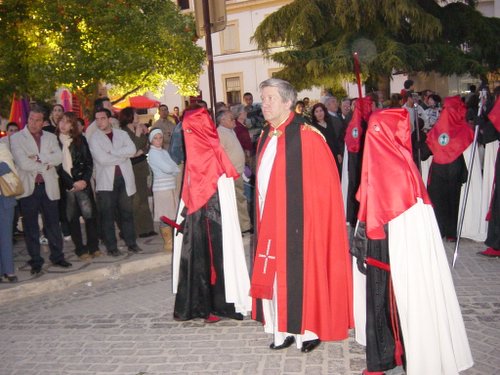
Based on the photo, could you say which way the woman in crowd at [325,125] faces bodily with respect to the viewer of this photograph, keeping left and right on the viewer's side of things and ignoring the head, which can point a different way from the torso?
facing the viewer

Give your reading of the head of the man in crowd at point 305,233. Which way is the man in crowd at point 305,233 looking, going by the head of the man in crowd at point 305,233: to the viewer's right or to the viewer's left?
to the viewer's left

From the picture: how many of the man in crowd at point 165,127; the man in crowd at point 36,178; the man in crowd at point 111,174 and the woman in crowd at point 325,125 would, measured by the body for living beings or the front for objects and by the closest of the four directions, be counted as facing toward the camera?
4

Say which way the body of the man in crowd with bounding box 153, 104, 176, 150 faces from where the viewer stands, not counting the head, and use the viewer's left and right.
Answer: facing the viewer

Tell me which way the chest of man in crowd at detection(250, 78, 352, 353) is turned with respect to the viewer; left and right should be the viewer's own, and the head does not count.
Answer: facing the viewer and to the left of the viewer

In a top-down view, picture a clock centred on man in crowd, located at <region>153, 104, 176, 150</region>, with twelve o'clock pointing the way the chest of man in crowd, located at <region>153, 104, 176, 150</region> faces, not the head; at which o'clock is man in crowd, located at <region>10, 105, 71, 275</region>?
man in crowd, located at <region>10, 105, 71, 275</region> is roughly at 1 o'clock from man in crowd, located at <region>153, 104, 176, 150</region>.

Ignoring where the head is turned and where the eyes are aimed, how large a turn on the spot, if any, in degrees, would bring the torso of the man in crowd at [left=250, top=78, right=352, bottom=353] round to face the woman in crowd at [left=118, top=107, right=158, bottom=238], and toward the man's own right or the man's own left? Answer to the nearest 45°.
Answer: approximately 90° to the man's own right

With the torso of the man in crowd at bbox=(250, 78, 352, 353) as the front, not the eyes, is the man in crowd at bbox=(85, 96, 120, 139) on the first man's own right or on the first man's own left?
on the first man's own right

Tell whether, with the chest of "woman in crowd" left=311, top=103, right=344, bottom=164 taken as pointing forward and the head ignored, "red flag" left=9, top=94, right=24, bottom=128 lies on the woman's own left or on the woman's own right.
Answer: on the woman's own right

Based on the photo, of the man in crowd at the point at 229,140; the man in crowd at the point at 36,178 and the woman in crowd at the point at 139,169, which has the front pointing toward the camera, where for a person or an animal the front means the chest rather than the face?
the man in crowd at the point at 36,178

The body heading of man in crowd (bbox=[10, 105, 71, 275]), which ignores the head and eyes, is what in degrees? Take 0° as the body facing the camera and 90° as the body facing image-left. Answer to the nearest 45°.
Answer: approximately 0°

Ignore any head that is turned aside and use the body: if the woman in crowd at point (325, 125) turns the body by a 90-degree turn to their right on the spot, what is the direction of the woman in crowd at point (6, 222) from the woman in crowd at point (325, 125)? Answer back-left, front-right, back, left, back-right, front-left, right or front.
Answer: front-left

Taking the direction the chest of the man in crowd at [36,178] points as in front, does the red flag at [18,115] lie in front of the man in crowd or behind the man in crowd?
behind

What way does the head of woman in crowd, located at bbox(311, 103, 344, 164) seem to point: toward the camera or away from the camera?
toward the camera
